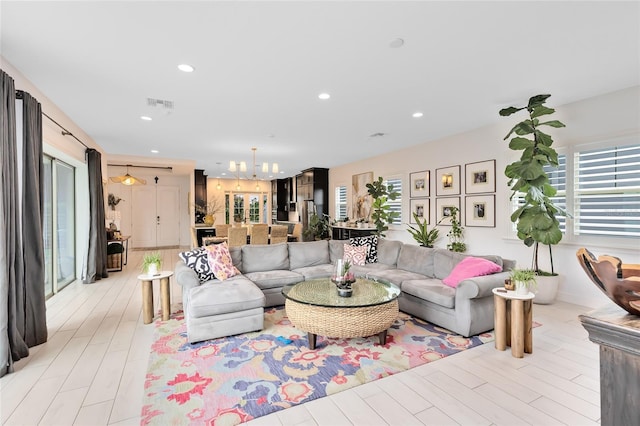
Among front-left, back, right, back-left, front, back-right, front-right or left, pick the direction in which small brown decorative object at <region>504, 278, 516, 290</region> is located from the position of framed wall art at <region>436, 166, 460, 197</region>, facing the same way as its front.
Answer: front-left

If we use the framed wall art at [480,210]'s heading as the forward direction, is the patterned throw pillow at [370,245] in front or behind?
in front

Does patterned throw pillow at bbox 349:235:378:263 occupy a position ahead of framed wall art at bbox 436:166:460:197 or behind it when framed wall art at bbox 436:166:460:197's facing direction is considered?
ahead

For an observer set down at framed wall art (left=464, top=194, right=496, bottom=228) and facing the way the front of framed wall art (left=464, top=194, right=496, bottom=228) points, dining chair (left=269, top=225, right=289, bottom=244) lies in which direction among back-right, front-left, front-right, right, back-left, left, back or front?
front-right

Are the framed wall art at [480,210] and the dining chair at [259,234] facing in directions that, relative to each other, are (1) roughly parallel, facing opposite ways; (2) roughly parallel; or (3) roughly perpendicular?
roughly perpendicular

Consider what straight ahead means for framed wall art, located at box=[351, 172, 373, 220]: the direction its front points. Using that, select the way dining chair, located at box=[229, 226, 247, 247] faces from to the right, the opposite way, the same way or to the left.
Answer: to the right

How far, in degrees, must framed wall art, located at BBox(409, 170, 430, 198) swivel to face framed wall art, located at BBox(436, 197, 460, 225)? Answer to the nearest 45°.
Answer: approximately 90° to its left

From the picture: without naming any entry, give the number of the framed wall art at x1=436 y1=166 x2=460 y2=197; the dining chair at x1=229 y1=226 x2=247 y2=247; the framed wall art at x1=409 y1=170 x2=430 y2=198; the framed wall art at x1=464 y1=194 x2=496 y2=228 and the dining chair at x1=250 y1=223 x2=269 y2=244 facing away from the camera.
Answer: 2

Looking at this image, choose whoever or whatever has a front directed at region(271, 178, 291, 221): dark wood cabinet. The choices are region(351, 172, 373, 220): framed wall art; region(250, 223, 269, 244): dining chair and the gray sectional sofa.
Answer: the dining chair

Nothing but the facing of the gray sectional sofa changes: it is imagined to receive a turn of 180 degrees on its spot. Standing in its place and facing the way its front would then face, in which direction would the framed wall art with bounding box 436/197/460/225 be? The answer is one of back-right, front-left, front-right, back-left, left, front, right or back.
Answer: front-right

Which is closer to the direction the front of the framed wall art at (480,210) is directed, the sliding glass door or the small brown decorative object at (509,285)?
the sliding glass door

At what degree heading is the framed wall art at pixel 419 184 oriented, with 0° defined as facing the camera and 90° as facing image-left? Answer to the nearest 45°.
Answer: approximately 45°

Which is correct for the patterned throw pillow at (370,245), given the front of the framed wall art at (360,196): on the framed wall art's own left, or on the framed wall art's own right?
on the framed wall art's own left

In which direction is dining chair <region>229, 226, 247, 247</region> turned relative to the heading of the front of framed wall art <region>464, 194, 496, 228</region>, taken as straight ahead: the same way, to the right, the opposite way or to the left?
to the right

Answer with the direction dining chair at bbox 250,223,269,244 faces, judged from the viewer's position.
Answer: facing away from the viewer

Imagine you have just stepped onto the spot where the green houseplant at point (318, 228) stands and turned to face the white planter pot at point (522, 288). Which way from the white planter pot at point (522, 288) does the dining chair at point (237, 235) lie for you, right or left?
right

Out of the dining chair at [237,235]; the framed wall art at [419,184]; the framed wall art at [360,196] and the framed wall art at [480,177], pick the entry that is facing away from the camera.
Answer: the dining chair

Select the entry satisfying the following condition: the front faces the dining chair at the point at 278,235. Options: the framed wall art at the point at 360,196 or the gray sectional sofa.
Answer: the framed wall art

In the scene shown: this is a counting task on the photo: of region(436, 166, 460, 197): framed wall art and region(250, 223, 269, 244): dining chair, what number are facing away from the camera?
1

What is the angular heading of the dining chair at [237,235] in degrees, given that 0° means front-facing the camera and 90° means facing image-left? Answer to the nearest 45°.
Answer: approximately 180°

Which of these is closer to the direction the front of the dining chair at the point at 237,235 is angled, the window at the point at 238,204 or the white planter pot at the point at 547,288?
the window

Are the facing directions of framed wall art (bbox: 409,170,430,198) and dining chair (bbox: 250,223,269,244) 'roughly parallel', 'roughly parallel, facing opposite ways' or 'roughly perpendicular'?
roughly perpendicular

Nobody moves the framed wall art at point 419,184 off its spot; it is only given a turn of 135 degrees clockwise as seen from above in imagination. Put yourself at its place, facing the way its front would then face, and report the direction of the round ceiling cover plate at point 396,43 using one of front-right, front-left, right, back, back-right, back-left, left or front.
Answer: back
